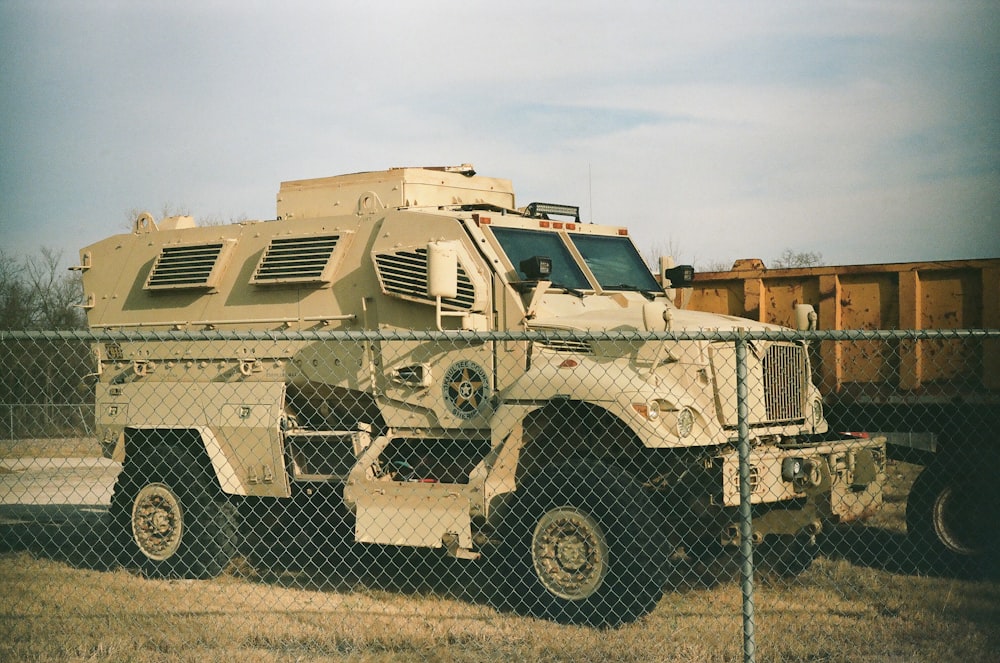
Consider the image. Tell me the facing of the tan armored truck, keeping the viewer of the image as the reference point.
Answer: facing the viewer and to the right of the viewer
